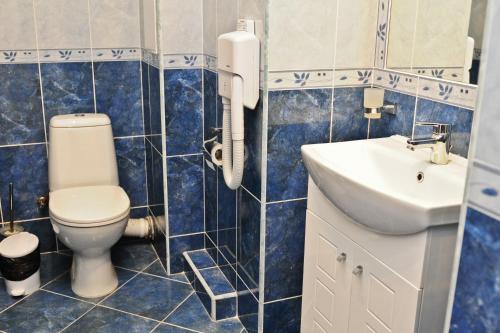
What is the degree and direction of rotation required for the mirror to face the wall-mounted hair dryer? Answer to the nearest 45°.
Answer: approximately 45° to its right

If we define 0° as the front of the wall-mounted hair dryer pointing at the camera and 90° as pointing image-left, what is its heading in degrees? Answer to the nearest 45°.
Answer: approximately 45°

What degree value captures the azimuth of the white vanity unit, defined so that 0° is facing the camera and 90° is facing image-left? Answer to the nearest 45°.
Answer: approximately 45°

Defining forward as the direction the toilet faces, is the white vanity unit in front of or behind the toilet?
in front

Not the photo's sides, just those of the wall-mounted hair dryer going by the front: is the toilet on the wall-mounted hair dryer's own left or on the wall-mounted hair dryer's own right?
on the wall-mounted hair dryer's own right

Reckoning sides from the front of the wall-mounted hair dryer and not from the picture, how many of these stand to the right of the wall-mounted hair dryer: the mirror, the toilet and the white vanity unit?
1

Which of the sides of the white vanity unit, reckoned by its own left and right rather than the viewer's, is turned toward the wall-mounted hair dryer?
right

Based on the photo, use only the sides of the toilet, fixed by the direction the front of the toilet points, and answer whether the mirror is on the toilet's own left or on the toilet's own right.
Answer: on the toilet's own left
